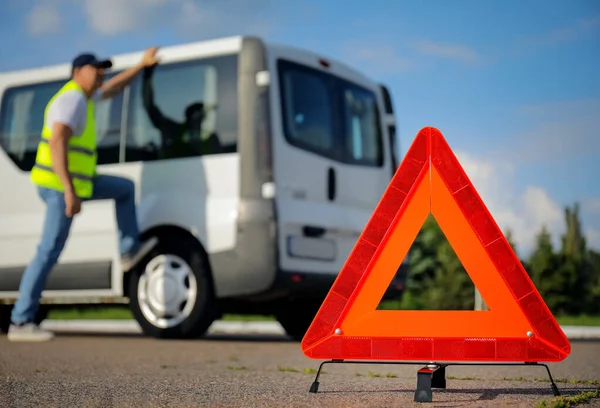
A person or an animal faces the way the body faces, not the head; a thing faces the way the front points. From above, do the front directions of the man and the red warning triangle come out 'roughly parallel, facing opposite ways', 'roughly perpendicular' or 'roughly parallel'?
roughly perpendicular

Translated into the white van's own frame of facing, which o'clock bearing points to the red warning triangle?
The red warning triangle is roughly at 7 o'clock from the white van.

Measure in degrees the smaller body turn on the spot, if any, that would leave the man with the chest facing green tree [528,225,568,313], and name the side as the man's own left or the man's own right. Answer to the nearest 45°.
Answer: approximately 45° to the man's own left

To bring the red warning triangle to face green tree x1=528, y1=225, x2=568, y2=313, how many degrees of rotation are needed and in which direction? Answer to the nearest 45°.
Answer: approximately 180°

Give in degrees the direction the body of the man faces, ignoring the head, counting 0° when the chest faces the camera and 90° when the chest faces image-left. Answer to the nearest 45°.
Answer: approximately 270°

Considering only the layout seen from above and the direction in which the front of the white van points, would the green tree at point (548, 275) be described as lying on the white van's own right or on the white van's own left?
on the white van's own right

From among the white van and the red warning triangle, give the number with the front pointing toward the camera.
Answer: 1

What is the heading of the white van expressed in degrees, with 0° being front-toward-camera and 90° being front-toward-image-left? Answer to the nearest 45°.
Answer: approximately 135°

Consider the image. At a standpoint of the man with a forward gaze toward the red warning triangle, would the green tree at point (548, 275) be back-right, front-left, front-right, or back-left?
back-left

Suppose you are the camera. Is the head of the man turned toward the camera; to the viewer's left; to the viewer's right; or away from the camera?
to the viewer's right
